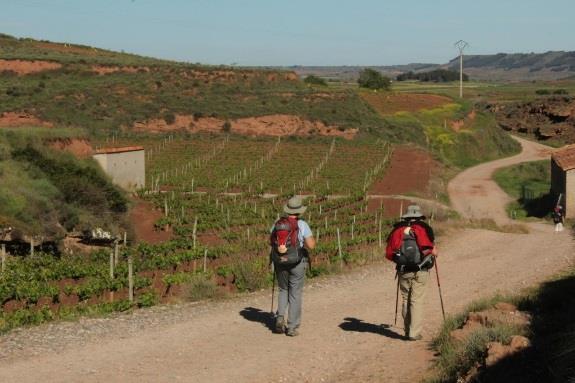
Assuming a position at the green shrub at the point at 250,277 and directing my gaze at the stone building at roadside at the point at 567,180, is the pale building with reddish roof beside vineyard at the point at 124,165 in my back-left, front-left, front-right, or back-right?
front-left

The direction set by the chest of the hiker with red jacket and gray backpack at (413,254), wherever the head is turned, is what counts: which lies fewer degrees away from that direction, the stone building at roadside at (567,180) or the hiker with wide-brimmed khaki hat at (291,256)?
the stone building at roadside

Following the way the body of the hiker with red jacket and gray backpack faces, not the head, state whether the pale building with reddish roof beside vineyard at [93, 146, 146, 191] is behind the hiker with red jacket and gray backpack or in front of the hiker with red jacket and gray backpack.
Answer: in front

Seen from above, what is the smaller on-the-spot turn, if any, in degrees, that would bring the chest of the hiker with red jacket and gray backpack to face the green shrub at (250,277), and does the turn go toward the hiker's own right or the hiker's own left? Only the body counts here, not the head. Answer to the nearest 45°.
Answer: approximately 45° to the hiker's own left

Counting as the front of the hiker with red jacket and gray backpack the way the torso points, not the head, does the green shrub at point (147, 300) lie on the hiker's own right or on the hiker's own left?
on the hiker's own left

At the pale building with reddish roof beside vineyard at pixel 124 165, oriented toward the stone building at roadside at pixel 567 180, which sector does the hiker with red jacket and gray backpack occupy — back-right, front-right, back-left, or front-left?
front-right

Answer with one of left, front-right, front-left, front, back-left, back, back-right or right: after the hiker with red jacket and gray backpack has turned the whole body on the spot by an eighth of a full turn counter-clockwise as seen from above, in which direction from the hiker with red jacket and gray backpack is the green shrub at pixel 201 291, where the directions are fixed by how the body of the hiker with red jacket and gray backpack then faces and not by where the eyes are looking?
front

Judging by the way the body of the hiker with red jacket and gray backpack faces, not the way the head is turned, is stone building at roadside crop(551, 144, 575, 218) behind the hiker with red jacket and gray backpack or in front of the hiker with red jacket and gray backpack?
in front

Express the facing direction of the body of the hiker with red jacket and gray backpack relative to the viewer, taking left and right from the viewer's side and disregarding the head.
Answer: facing away from the viewer

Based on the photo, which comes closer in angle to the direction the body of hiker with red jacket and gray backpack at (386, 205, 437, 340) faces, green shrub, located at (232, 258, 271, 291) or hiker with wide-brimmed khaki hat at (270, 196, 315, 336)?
the green shrub
